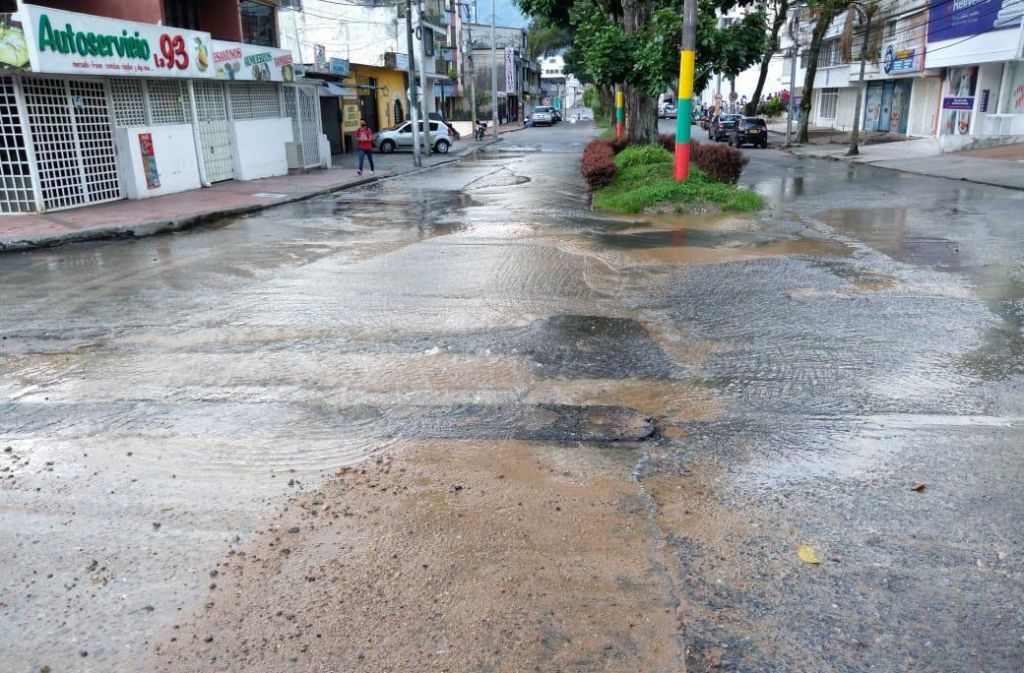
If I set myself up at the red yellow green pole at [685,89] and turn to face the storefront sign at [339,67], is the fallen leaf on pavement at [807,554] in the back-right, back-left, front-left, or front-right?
back-left

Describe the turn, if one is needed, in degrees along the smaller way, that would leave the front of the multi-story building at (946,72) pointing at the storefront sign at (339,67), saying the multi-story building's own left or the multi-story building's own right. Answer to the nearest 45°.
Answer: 0° — it already faces it

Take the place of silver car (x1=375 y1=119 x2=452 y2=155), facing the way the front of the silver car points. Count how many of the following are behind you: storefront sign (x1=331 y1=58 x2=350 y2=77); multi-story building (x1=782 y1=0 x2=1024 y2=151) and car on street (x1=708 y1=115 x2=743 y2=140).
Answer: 2

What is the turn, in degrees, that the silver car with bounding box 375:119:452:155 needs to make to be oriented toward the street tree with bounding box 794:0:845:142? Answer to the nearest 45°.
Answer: approximately 180°

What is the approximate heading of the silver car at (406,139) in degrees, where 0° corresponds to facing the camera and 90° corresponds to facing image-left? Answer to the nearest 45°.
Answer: approximately 90°

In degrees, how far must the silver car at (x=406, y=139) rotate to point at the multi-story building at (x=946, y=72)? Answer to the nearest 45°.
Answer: approximately 180°

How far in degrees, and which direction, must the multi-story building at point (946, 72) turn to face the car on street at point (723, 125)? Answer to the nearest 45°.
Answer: approximately 45° to its right

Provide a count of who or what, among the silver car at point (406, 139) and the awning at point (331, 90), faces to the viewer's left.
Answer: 1
